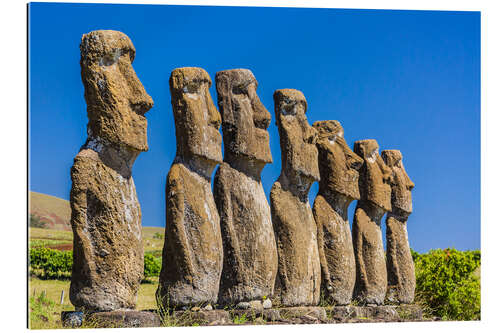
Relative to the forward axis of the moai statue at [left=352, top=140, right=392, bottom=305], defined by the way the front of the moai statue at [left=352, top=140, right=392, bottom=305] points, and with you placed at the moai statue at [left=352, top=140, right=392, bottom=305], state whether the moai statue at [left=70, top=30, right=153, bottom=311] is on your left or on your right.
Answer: on your right

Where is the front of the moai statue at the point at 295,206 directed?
to the viewer's right

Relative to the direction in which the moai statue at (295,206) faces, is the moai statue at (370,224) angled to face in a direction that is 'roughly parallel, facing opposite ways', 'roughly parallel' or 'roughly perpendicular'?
roughly parallel

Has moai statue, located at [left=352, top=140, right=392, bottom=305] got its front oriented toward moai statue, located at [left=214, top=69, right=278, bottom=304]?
no

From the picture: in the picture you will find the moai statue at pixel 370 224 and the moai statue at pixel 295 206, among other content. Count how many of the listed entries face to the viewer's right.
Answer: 2

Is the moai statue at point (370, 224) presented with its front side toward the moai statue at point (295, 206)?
no

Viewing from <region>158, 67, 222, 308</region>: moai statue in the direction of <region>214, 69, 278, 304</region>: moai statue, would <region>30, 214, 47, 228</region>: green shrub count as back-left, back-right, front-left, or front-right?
front-left

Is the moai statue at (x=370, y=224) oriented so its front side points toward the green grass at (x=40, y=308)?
no

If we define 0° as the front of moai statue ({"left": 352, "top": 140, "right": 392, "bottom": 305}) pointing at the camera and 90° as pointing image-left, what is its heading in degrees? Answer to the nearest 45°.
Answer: approximately 270°
